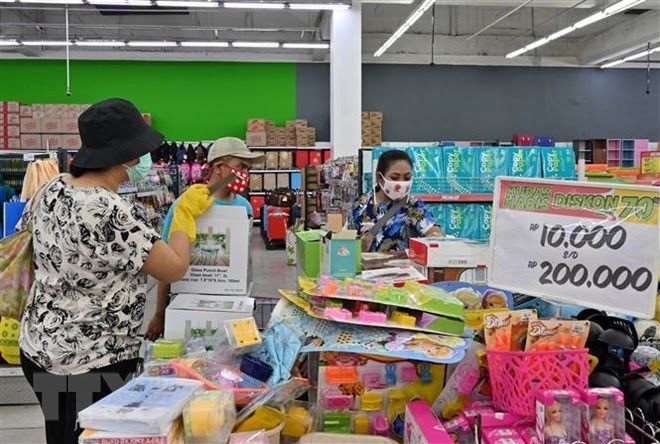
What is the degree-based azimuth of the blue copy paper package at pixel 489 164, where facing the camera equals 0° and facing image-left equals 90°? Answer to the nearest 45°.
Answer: approximately 0°

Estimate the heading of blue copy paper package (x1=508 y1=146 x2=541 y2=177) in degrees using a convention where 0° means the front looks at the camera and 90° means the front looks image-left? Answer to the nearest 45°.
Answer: approximately 0°

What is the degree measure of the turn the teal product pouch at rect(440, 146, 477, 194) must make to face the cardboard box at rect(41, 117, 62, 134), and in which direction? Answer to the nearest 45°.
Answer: approximately 135° to its right

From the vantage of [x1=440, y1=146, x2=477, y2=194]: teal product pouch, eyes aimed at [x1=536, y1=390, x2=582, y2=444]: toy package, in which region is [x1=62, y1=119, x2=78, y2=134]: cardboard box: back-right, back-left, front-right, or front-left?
back-right
